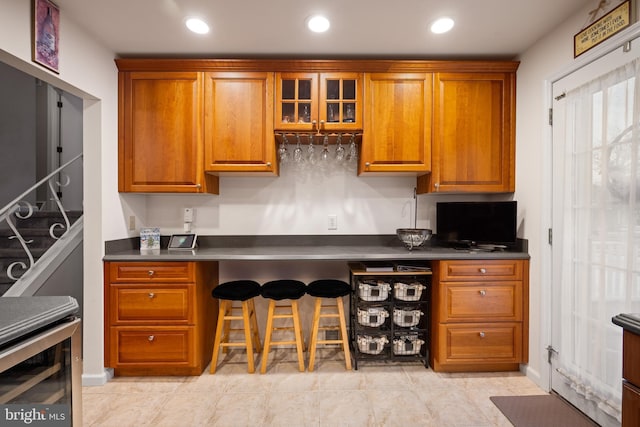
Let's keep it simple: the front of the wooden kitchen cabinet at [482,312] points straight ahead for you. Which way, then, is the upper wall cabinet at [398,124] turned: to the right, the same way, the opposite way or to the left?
the same way

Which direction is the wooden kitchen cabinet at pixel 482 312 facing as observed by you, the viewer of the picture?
facing the viewer

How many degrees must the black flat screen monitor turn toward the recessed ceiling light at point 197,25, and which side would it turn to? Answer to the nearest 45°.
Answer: approximately 45° to its right

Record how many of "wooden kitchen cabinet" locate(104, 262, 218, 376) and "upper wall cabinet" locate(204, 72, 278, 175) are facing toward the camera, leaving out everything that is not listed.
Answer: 2

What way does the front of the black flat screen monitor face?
toward the camera

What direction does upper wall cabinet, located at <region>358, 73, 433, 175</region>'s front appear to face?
toward the camera

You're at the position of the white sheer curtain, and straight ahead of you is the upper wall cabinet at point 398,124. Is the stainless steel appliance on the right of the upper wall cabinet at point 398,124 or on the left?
left

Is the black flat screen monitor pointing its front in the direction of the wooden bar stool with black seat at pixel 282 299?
no

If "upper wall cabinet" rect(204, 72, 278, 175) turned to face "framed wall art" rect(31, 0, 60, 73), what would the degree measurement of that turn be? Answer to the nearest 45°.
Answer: approximately 90° to its right

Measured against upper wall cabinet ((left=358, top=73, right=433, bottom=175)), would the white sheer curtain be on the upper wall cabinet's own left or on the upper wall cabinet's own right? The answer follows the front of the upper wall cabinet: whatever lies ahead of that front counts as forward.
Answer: on the upper wall cabinet's own left

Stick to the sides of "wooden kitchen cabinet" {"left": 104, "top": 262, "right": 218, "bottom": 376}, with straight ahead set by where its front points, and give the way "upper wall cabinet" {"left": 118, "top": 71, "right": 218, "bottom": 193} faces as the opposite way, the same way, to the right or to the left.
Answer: the same way

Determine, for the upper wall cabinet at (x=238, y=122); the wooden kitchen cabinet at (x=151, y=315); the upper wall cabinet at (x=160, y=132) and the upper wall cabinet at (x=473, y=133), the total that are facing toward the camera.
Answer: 4

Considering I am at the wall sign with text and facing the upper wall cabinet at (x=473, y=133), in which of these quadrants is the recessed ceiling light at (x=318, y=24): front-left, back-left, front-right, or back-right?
front-left

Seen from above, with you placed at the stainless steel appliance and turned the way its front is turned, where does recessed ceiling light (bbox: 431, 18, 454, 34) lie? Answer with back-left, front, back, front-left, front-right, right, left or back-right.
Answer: front-left

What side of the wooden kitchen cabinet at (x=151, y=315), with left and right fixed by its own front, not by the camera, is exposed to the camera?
front
